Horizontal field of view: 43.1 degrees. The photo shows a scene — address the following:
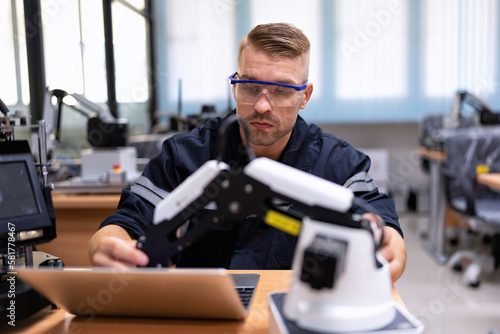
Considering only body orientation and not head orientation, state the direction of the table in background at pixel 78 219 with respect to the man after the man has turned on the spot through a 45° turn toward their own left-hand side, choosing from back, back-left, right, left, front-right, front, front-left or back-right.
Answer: back

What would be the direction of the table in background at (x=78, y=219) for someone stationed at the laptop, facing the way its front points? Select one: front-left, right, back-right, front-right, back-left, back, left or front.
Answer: front-left

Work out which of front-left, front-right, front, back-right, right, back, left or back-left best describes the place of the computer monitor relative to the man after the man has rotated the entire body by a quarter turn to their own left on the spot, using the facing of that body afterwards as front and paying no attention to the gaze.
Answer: back-right

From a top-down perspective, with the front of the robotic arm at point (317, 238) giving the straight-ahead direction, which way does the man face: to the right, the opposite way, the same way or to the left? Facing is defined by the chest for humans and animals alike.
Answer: to the left

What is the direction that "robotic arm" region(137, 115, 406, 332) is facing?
to the viewer's left

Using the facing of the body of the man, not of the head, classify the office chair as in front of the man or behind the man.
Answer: behind

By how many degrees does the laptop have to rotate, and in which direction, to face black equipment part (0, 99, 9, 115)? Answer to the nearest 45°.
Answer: approximately 90° to its left

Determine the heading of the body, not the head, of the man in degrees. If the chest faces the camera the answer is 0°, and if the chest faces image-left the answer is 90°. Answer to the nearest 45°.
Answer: approximately 0°

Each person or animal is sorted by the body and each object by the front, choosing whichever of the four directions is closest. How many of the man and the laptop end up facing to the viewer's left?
0

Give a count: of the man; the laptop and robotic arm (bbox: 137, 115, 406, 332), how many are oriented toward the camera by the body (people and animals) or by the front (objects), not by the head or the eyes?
1

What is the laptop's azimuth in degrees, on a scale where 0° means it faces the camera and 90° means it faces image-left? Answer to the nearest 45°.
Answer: approximately 225°
